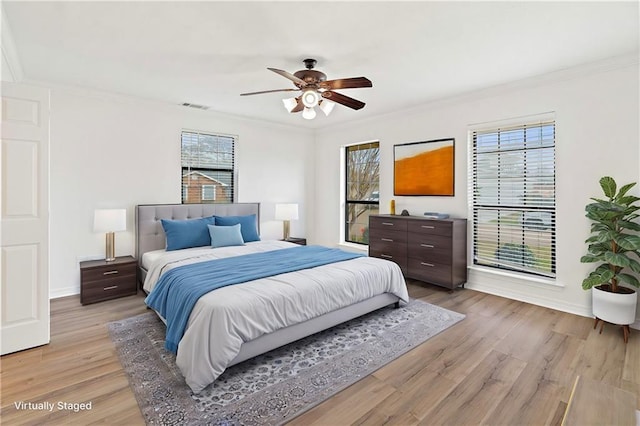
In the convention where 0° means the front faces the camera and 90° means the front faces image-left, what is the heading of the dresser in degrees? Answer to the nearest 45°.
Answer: approximately 45°

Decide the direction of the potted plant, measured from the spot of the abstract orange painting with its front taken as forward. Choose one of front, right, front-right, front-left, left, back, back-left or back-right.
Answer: left

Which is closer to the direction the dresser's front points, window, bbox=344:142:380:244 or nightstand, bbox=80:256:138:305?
the nightstand

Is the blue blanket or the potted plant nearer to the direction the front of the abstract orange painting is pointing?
the blue blanket

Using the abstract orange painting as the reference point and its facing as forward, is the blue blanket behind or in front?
in front

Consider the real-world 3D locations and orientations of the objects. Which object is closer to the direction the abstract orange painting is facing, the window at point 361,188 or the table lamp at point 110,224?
the table lamp

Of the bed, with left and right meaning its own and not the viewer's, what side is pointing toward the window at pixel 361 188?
left

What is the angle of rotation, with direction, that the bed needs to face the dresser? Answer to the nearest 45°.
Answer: approximately 90° to its left
